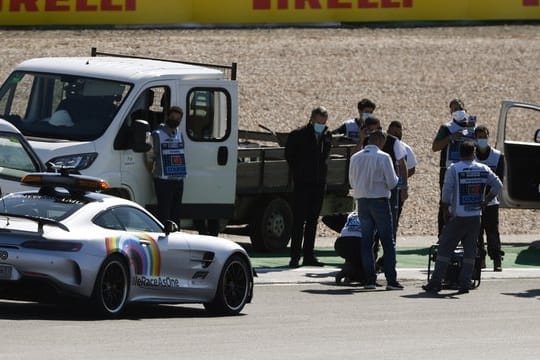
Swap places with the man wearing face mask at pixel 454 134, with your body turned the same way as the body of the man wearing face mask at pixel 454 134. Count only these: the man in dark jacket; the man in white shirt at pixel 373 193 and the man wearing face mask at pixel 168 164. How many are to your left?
0

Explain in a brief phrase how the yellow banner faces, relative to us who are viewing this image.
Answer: facing the viewer

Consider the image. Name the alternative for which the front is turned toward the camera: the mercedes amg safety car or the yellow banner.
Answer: the yellow banner

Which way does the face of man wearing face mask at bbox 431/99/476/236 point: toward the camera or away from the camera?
toward the camera

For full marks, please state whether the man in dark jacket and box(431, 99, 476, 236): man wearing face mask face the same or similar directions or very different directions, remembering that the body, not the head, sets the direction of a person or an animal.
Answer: same or similar directions

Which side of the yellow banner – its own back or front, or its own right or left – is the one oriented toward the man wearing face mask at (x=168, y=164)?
front

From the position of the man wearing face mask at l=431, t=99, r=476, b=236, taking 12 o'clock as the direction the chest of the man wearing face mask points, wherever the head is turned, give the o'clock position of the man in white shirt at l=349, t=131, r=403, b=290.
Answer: The man in white shirt is roughly at 2 o'clock from the man wearing face mask.

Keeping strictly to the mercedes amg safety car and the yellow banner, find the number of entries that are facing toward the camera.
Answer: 1

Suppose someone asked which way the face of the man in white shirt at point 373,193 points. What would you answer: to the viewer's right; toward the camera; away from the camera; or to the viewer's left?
away from the camera

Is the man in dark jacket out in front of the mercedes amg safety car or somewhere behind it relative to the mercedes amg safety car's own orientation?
in front

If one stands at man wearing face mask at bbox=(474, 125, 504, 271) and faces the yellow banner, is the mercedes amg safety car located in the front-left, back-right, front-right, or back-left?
back-left

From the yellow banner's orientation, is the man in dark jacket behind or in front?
in front

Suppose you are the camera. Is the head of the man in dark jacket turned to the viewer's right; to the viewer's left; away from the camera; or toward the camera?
toward the camera

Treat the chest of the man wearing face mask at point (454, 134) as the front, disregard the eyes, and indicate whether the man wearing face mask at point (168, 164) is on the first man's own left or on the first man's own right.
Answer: on the first man's own right

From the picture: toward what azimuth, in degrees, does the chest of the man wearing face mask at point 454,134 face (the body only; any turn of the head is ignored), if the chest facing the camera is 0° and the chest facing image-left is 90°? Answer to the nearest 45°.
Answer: approximately 315°
